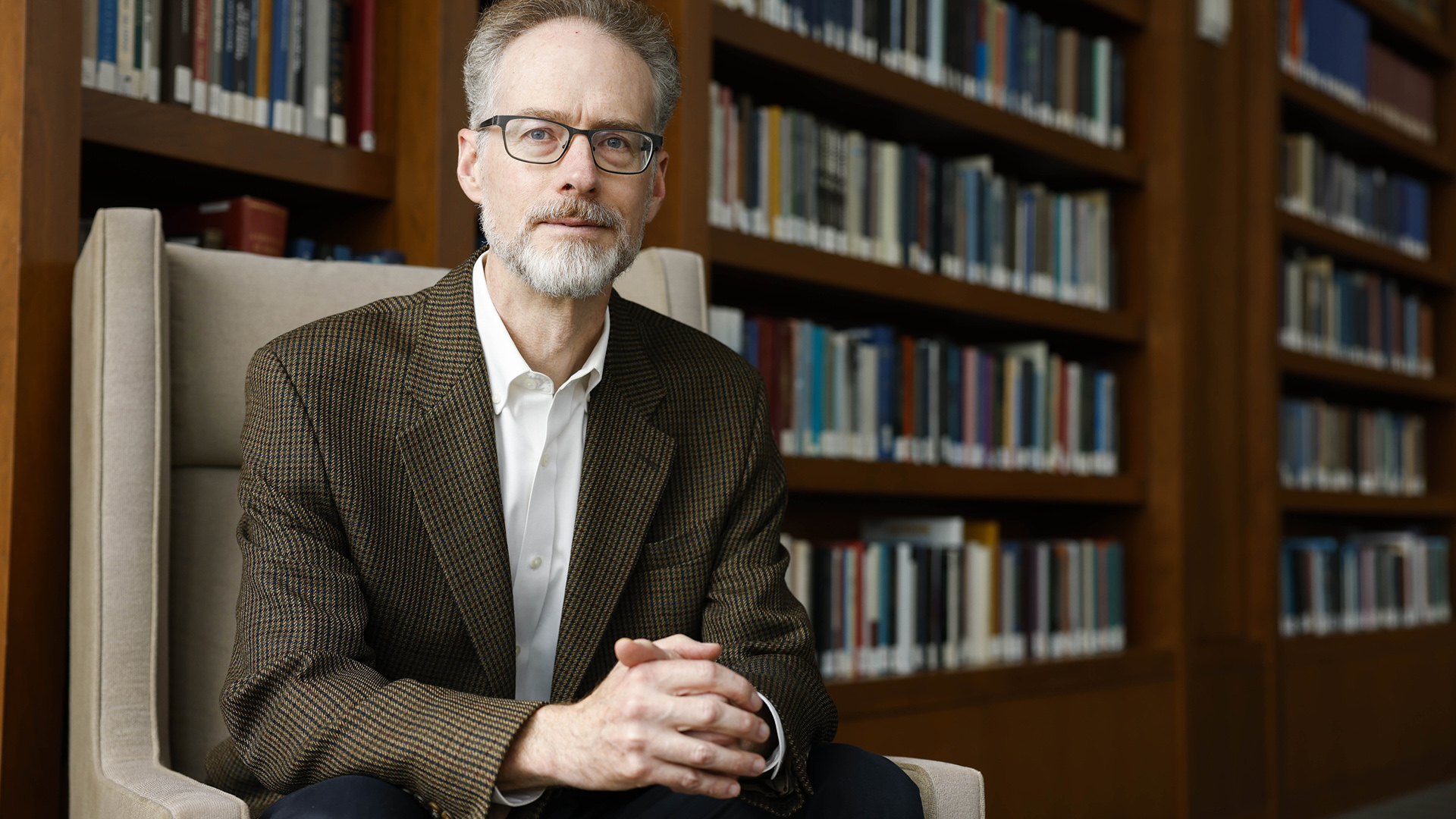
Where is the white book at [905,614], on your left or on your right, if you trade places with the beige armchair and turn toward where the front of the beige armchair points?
on your left

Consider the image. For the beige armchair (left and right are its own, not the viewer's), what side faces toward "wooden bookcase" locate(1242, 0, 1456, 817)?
left

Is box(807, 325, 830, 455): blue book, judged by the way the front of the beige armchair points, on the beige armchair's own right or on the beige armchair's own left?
on the beige armchair's own left

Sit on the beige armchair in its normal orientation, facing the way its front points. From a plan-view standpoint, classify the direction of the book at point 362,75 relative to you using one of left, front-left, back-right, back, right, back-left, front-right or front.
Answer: back-left

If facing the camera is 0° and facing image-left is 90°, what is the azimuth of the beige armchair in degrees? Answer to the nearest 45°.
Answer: approximately 315°
